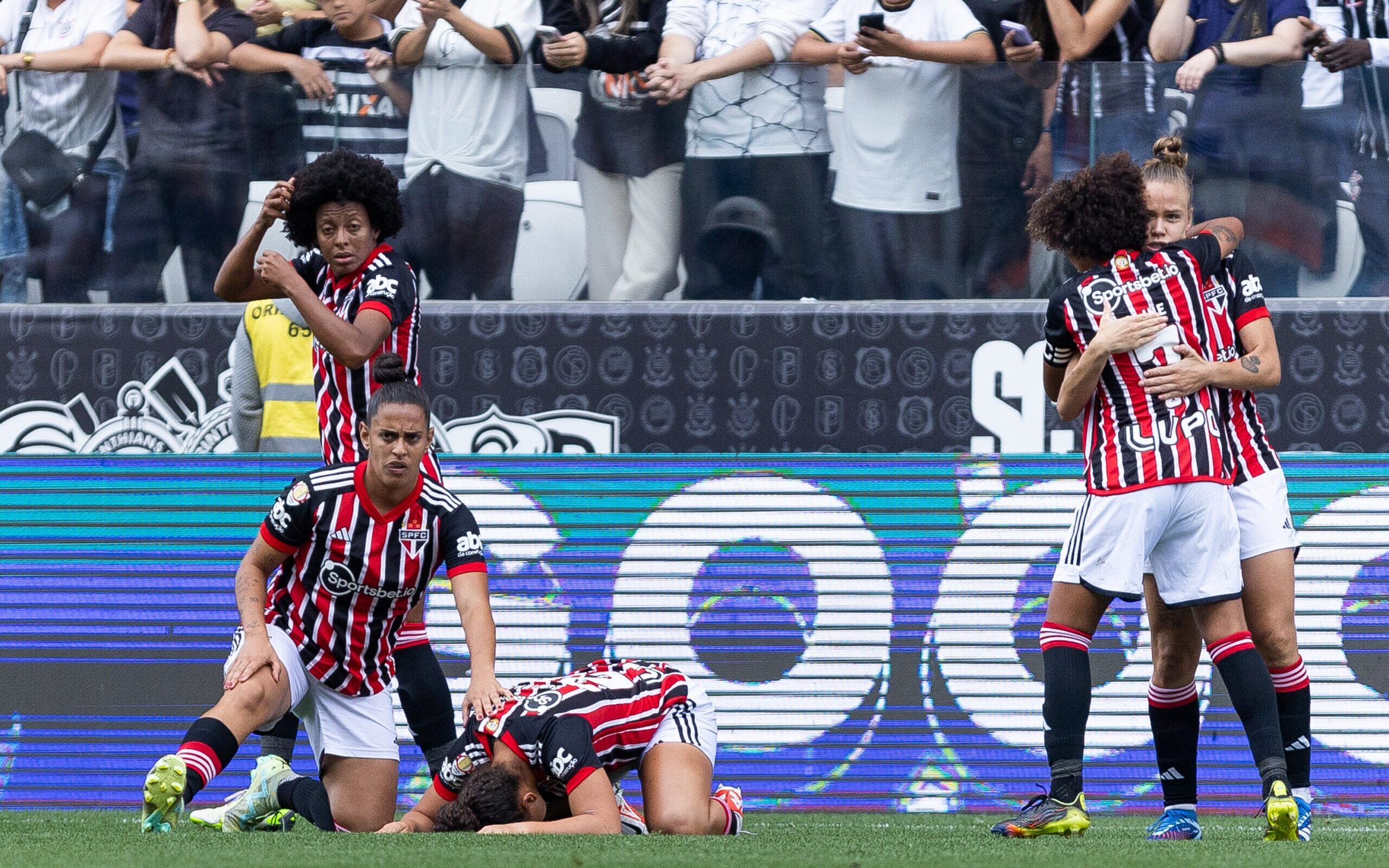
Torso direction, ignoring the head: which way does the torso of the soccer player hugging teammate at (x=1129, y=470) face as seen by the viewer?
away from the camera

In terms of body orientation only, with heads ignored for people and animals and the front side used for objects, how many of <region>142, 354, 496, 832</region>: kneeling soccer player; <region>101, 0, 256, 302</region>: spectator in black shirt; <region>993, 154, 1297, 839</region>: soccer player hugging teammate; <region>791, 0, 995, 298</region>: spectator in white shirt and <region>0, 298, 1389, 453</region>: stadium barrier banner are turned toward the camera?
4

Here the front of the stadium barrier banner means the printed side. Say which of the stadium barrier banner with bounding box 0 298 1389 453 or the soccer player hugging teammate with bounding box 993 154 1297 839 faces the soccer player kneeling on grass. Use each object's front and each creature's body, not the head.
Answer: the stadium barrier banner

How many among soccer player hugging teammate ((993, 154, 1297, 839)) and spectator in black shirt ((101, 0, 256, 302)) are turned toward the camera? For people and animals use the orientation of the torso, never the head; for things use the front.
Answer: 1

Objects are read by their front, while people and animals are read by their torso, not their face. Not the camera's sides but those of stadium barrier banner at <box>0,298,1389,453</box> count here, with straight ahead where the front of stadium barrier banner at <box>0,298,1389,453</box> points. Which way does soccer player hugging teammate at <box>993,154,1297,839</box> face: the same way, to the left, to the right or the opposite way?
the opposite way

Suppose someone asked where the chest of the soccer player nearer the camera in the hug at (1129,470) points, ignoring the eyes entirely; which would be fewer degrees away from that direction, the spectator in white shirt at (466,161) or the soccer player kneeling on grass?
the spectator in white shirt

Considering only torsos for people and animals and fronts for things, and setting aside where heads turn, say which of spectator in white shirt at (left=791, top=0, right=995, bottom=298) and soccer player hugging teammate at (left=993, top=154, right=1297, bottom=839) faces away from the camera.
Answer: the soccer player hugging teammate
